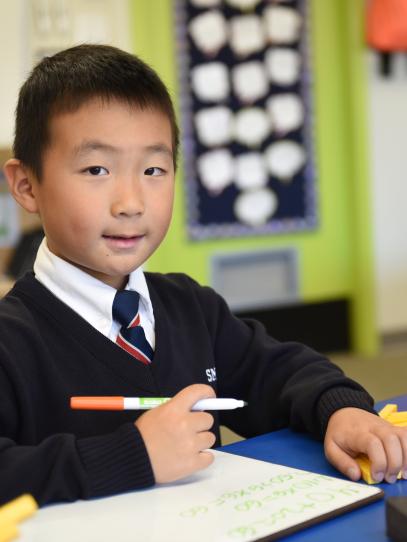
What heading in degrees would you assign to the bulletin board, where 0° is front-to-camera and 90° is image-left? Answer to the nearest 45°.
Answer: approximately 0°

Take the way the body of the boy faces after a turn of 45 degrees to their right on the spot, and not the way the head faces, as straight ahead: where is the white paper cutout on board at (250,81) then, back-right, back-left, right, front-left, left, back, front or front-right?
back

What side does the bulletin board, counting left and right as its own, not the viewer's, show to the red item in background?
left

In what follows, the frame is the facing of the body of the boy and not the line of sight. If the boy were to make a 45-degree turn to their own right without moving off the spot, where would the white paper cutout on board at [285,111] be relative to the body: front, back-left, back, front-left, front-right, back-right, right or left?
back

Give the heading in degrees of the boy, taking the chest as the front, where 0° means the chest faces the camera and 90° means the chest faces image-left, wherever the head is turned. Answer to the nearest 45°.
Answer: approximately 315°

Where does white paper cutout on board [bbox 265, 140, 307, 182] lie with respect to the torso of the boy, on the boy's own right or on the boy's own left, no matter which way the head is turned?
on the boy's own left

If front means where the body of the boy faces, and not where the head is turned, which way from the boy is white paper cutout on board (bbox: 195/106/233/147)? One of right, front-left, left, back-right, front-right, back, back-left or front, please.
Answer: back-left

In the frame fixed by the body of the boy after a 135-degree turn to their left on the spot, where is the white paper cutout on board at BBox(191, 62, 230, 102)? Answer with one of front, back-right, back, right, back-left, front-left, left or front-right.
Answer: front

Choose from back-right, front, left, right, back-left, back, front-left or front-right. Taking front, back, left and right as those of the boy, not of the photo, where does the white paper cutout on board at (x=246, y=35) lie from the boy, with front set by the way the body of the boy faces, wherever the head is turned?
back-left

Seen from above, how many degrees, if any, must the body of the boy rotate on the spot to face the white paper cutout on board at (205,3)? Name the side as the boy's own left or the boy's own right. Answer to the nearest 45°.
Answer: approximately 135° to the boy's own left

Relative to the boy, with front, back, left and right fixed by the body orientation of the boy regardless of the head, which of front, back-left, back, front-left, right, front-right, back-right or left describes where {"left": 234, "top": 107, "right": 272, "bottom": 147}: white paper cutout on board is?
back-left
